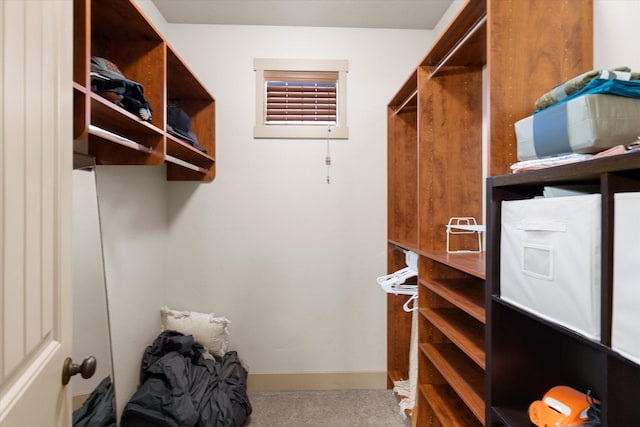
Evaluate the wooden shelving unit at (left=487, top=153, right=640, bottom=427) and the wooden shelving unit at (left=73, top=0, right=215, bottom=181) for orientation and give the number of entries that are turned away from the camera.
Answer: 0

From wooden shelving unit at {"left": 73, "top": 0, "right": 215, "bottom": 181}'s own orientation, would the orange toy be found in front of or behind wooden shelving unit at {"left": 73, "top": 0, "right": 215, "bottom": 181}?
in front

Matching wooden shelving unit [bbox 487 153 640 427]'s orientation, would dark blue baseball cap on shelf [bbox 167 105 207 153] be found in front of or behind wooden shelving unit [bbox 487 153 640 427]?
in front

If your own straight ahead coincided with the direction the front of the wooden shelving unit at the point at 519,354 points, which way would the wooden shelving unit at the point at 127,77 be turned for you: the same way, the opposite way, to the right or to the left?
the opposite way

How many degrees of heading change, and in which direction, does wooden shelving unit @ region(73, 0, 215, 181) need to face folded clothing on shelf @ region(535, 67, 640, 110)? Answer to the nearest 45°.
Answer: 0° — it already faces it

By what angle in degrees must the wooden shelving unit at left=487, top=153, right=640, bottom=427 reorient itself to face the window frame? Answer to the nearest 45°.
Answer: approximately 90° to its right

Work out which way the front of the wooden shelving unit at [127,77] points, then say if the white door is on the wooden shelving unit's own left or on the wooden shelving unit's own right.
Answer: on the wooden shelving unit's own right

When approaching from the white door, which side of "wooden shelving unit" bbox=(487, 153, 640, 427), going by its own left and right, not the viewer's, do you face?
front

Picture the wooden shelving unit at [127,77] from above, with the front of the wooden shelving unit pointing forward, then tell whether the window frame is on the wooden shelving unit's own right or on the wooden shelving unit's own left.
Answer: on the wooden shelving unit's own left
